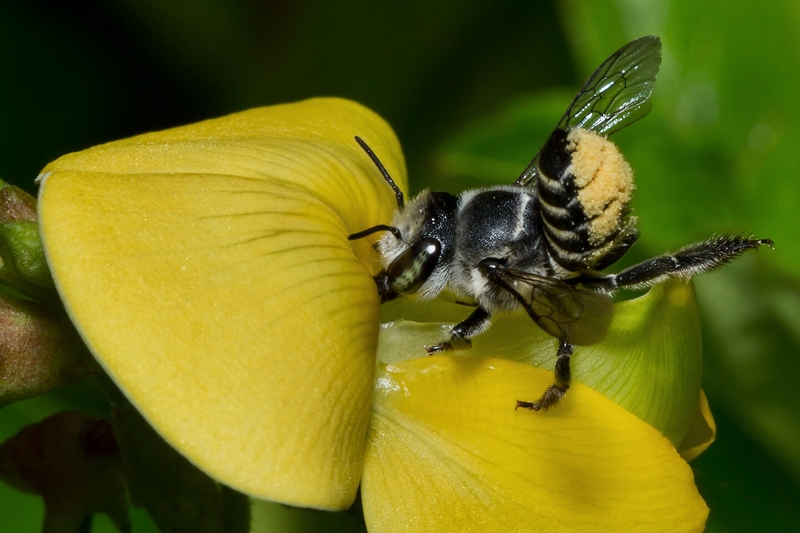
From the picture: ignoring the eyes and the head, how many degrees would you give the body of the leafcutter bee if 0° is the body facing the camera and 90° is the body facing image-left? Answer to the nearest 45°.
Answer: approximately 90°
